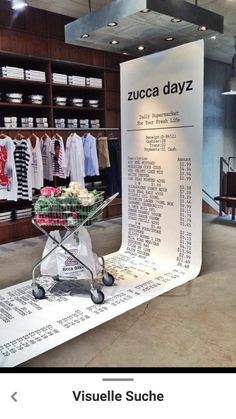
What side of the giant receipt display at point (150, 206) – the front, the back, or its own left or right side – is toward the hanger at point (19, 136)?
right

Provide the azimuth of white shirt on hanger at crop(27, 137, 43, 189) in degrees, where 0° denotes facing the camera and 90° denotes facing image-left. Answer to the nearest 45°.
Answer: approximately 0°

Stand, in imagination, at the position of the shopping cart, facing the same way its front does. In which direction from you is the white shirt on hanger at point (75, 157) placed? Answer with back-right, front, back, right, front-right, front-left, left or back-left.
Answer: right

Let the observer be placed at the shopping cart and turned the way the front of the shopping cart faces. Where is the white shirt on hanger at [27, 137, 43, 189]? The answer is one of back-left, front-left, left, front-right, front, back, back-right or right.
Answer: right

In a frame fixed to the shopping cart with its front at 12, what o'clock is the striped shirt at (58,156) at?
The striped shirt is roughly at 3 o'clock from the shopping cart.

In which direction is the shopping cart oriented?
to the viewer's left

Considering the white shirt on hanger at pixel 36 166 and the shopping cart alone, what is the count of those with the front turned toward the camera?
1

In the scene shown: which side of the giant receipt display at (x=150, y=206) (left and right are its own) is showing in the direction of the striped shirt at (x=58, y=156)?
right

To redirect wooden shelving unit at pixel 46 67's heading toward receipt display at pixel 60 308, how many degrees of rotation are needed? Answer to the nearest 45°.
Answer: approximately 45° to its right

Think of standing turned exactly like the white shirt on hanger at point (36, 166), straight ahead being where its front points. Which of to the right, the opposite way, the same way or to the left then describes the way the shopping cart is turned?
to the right

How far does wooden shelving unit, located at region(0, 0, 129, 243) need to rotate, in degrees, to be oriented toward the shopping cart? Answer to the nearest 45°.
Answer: approximately 45° to its right

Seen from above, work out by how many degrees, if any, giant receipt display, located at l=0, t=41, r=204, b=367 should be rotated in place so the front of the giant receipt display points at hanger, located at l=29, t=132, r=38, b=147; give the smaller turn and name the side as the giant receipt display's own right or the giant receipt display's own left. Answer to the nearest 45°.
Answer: approximately 90° to the giant receipt display's own right

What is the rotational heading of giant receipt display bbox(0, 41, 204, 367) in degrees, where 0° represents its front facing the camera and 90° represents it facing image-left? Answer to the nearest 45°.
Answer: approximately 45°

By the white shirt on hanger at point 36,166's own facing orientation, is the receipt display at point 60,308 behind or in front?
in front
